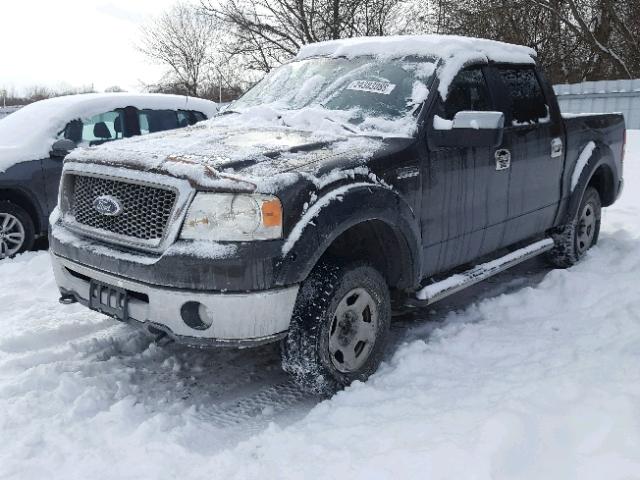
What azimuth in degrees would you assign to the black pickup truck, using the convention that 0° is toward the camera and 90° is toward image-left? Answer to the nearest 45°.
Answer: approximately 45°

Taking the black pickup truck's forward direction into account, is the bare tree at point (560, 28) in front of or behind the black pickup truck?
behind

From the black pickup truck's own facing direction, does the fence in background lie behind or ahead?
behind

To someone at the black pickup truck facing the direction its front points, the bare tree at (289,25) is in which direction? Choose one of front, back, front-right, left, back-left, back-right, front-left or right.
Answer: back-right
